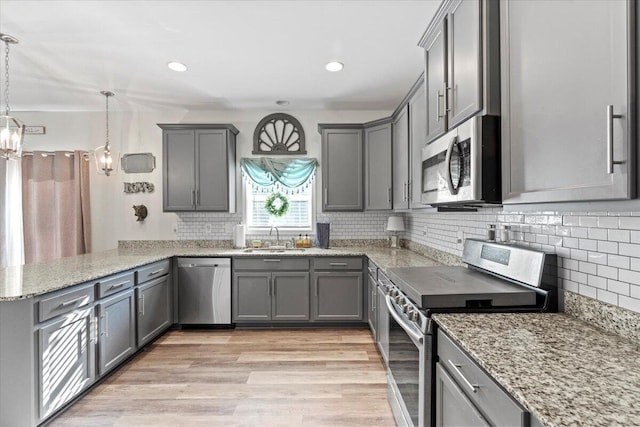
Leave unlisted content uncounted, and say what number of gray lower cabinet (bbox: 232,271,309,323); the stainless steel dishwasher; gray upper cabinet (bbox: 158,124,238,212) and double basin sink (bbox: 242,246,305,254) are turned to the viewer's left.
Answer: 0

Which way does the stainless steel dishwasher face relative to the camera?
toward the camera

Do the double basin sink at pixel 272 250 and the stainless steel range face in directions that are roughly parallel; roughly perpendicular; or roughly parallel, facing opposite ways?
roughly perpendicular

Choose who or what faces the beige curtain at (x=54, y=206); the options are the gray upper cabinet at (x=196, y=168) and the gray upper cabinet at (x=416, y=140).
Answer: the gray upper cabinet at (x=416, y=140)

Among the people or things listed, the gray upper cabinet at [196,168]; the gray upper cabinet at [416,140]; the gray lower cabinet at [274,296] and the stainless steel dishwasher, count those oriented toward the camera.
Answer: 3

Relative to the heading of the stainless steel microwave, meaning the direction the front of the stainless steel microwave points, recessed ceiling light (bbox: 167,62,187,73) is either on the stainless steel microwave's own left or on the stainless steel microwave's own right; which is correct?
on the stainless steel microwave's own right

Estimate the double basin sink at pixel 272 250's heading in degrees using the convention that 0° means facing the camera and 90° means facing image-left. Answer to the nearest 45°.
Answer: approximately 0°

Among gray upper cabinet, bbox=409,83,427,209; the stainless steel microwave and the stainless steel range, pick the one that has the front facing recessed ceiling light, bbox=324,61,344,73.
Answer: the gray upper cabinet

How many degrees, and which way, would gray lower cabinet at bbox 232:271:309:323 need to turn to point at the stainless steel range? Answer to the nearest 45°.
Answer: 0° — it already faces it

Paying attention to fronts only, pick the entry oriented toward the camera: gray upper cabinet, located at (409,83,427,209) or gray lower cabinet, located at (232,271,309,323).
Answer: the gray lower cabinet

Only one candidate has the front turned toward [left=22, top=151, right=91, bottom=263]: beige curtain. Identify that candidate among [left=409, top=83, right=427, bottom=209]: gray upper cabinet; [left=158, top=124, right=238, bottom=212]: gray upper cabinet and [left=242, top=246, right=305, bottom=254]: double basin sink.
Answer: [left=409, top=83, right=427, bottom=209]: gray upper cabinet

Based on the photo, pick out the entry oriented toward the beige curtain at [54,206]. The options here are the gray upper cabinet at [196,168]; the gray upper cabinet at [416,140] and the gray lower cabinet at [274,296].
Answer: the gray upper cabinet at [416,140]

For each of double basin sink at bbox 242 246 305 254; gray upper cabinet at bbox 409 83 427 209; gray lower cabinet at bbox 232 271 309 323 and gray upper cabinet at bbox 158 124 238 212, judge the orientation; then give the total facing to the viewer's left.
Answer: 1

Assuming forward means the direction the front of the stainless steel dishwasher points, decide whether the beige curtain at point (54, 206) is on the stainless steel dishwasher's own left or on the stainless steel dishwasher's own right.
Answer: on the stainless steel dishwasher's own right

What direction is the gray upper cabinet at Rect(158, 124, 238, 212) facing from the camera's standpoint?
toward the camera

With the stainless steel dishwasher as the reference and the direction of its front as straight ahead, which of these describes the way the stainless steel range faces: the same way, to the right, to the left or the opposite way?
to the right

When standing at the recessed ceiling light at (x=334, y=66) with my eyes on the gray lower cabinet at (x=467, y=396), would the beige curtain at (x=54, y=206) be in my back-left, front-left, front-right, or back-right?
back-right

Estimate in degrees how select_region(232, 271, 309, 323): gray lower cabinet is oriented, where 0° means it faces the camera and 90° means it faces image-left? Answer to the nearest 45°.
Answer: approximately 0°

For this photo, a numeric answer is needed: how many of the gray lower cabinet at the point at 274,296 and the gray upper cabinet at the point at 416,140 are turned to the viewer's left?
1

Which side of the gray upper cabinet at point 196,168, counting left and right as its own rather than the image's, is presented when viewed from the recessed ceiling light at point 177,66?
front
